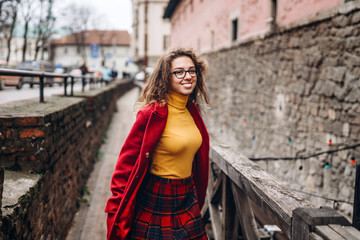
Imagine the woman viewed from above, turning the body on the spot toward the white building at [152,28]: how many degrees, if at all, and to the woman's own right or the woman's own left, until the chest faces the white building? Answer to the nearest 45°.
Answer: approximately 135° to the woman's own left

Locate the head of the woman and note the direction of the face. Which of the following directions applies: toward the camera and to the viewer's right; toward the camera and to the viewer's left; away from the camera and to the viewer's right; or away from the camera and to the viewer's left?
toward the camera and to the viewer's right

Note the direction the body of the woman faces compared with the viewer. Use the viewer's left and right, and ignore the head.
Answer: facing the viewer and to the right of the viewer
